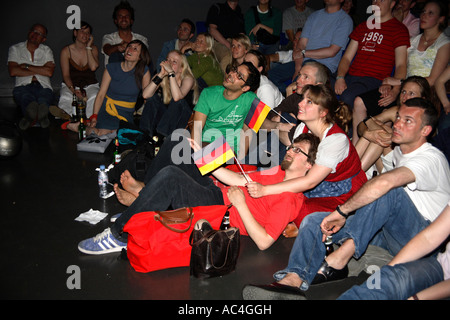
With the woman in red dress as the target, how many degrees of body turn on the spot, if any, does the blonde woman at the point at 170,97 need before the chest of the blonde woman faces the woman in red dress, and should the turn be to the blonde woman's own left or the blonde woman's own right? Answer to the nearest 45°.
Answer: approximately 90° to the blonde woman's own left

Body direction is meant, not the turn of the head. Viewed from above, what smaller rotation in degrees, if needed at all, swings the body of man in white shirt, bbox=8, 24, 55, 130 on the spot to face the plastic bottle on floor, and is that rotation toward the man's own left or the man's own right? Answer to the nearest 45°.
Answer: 0° — they already face it

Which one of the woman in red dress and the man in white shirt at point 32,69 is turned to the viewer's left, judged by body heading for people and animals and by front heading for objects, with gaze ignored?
the woman in red dress

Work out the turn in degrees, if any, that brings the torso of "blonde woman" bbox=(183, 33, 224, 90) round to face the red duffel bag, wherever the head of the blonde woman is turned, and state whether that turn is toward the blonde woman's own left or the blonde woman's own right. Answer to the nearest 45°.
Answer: approximately 45° to the blonde woman's own left

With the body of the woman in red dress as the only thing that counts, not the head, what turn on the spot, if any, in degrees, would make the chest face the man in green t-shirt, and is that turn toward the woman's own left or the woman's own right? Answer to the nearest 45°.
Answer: approximately 45° to the woman's own right

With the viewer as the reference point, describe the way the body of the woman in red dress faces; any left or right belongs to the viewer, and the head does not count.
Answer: facing to the left of the viewer

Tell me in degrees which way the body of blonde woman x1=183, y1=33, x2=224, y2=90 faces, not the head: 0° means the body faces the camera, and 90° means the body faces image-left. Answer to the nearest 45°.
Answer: approximately 45°

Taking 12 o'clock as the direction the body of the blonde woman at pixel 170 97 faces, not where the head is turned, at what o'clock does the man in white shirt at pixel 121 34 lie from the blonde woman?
The man in white shirt is roughly at 4 o'clock from the blonde woman.

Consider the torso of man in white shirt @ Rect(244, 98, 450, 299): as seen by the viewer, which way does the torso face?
to the viewer's left

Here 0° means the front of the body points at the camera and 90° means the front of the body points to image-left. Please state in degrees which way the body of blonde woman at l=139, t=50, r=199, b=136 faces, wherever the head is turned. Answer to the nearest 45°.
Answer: approximately 45°
